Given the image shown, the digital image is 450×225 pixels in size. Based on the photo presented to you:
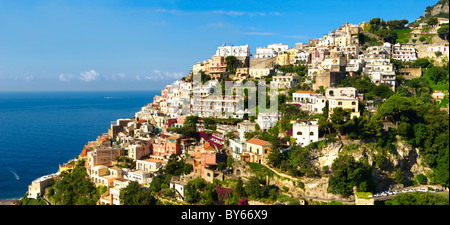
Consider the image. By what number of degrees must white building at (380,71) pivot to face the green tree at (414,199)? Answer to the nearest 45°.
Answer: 0° — it already faces it

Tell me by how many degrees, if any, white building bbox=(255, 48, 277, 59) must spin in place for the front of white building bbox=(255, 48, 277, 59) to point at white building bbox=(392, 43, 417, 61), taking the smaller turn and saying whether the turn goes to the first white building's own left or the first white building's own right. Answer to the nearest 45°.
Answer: approximately 45° to the first white building's own left

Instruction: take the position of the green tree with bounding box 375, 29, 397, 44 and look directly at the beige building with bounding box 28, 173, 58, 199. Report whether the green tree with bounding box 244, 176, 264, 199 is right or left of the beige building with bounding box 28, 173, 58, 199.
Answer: left

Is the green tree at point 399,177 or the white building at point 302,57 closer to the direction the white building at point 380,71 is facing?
the green tree

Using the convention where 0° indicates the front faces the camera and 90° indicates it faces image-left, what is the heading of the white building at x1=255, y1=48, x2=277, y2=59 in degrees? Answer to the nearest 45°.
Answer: approximately 0°

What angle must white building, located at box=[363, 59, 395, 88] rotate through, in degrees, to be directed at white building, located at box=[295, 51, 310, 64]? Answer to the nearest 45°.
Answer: approximately 135° to its right

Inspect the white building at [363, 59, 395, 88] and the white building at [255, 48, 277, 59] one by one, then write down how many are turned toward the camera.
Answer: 2
